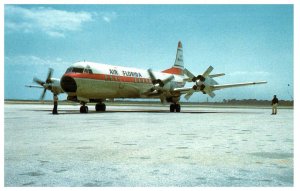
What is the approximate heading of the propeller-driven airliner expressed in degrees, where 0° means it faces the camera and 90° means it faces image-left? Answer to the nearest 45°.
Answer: approximately 45°
